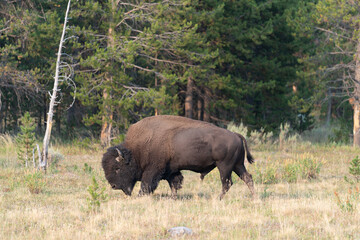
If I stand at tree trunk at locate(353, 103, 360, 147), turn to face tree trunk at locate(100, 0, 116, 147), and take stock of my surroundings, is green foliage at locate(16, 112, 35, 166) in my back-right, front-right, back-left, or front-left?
front-left

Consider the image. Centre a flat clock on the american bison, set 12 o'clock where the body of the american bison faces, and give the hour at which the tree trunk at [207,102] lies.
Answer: The tree trunk is roughly at 3 o'clock from the american bison.

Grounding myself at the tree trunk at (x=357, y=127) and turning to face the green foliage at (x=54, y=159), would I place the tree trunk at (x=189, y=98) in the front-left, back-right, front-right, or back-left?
front-right

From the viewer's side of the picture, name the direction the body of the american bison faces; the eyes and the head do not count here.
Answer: to the viewer's left

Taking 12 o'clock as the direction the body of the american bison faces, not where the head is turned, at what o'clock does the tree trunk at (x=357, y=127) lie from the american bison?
The tree trunk is roughly at 4 o'clock from the american bison.

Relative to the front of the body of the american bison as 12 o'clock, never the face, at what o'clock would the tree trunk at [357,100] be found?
The tree trunk is roughly at 4 o'clock from the american bison.

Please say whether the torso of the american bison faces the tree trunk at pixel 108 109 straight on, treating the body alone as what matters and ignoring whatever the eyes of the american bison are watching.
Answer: no

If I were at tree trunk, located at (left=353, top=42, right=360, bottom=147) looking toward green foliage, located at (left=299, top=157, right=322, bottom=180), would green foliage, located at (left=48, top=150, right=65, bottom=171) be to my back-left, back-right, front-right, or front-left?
front-right

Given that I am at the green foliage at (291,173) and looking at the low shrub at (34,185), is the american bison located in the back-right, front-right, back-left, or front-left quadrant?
front-left

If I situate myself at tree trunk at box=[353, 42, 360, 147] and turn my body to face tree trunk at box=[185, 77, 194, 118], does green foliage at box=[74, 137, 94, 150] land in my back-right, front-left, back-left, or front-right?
front-left

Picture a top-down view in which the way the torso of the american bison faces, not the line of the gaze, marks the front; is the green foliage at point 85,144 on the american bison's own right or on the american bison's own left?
on the american bison's own right

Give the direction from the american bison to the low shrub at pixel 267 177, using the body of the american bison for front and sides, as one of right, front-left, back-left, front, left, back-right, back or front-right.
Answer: back-right

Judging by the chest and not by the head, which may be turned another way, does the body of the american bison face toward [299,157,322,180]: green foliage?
no

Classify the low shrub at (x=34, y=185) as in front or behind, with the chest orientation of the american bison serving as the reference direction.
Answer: in front

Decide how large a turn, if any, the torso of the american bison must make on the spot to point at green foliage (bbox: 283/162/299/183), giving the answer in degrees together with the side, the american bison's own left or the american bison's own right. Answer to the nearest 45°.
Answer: approximately 135° to the american bison's own right

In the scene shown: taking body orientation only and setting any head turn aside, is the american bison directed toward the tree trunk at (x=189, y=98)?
no
